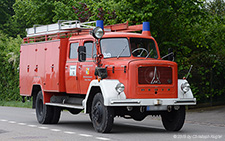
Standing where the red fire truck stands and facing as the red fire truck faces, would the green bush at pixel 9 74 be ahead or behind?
behind
